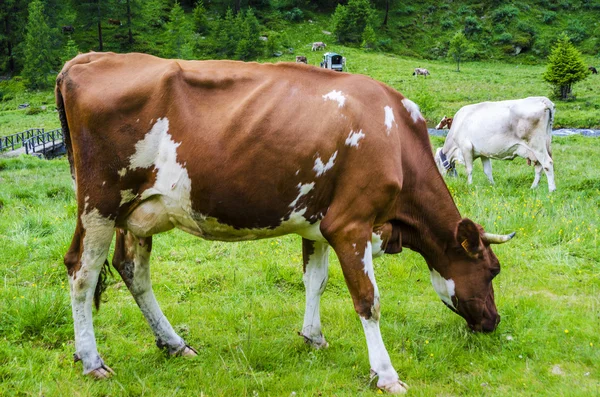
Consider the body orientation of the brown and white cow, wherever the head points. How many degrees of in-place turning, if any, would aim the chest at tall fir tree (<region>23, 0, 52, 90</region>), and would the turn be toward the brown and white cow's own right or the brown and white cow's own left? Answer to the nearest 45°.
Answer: approximately 135° to the brown and white cow's own left

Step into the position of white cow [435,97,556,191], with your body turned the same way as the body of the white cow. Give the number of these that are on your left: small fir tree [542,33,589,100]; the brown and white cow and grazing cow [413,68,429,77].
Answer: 1

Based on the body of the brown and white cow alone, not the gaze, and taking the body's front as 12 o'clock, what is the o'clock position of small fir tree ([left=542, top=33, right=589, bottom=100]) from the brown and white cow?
The small fir tree is roughly at 10 o'clock from the brown and white cow.

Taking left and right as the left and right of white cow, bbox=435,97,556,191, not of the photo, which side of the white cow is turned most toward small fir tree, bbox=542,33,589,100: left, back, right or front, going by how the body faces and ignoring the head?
right

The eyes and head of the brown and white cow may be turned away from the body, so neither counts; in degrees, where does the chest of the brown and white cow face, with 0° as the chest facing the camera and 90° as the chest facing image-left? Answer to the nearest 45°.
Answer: approximately 270°

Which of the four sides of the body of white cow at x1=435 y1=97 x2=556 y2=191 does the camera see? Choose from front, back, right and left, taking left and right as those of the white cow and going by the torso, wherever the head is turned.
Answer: left

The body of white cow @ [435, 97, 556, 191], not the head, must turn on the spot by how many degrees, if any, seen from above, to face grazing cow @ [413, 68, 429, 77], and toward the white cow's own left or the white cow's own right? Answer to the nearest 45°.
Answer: approximately 90° to the white cow's own right

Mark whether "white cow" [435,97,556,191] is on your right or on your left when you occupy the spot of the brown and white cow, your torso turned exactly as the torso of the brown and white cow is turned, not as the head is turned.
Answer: on your left

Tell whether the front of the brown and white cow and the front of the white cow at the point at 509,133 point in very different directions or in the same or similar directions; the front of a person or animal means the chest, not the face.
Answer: very different directions

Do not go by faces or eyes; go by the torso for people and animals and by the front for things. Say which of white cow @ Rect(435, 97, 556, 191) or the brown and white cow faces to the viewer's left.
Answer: the white cow

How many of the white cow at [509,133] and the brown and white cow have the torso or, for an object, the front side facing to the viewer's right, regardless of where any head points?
1
